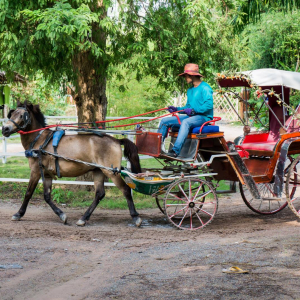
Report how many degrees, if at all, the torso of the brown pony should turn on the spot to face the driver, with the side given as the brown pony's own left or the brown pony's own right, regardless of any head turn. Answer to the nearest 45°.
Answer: approximately 180°

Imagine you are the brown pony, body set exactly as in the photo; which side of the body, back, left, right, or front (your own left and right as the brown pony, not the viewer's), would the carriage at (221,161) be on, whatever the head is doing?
back

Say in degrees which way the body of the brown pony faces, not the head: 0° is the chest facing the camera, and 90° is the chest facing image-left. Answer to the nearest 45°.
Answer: approximately 90°
